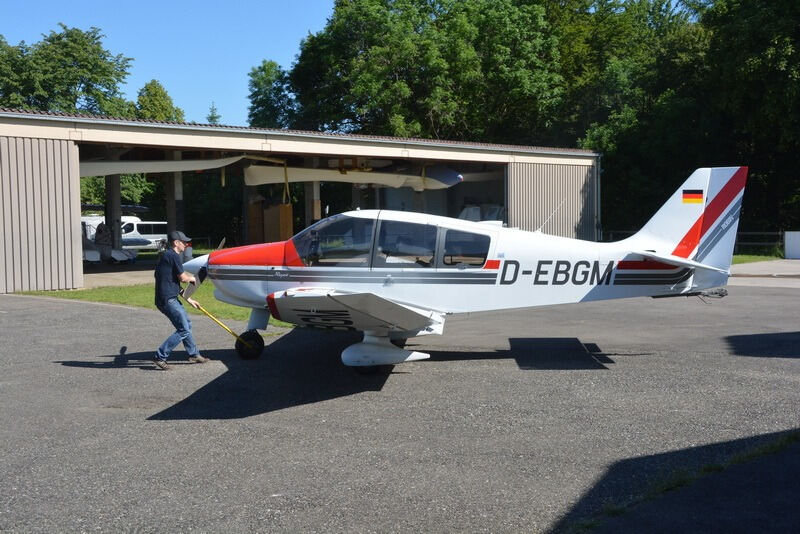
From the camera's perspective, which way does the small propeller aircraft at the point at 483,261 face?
to the viewer's left

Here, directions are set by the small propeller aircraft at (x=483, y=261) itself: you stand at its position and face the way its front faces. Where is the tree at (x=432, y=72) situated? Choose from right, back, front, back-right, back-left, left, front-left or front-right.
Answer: right

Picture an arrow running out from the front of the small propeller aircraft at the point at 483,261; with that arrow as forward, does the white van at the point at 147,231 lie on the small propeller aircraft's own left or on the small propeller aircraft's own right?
on the small propeller aircraft's own right
